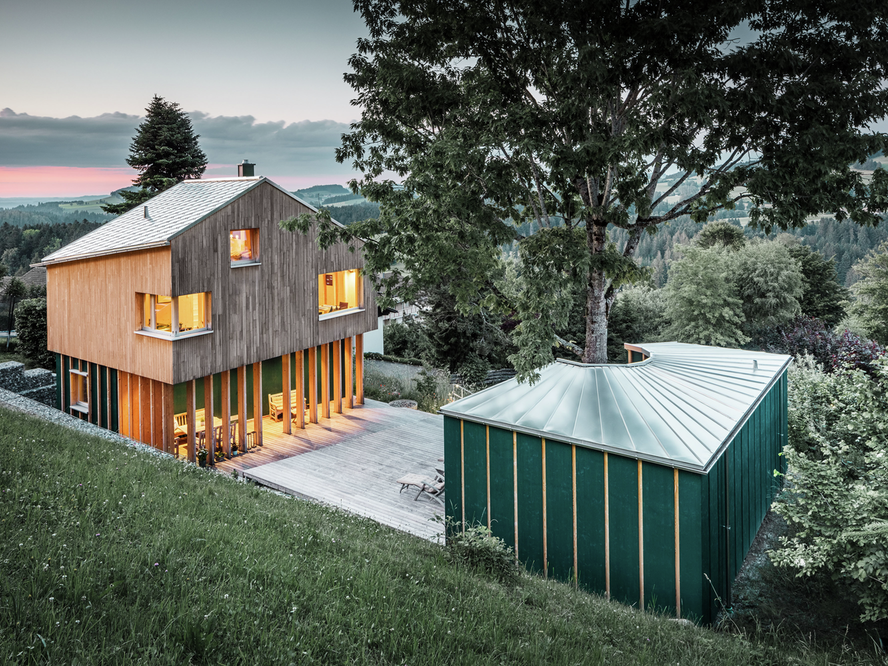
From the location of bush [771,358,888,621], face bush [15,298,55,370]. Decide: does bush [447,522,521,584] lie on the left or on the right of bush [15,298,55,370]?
left

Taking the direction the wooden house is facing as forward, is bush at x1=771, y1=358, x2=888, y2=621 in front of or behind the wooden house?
in front

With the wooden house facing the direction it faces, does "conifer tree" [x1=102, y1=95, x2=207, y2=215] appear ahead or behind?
behind

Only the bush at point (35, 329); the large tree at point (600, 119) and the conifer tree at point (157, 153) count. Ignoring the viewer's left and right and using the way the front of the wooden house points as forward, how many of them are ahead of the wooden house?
1

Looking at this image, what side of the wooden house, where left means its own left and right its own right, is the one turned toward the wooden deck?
front

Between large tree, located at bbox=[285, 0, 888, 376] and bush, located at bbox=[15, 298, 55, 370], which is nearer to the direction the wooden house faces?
the large tree

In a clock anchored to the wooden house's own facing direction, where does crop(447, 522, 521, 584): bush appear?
The bush is roughly at 1 o'clock from the wooden house.

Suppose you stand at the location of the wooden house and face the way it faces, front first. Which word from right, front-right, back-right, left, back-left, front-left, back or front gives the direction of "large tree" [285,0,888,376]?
front

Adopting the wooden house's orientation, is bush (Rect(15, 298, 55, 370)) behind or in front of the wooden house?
behind

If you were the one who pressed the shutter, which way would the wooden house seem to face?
facing the viewer and to the right of the viewer
